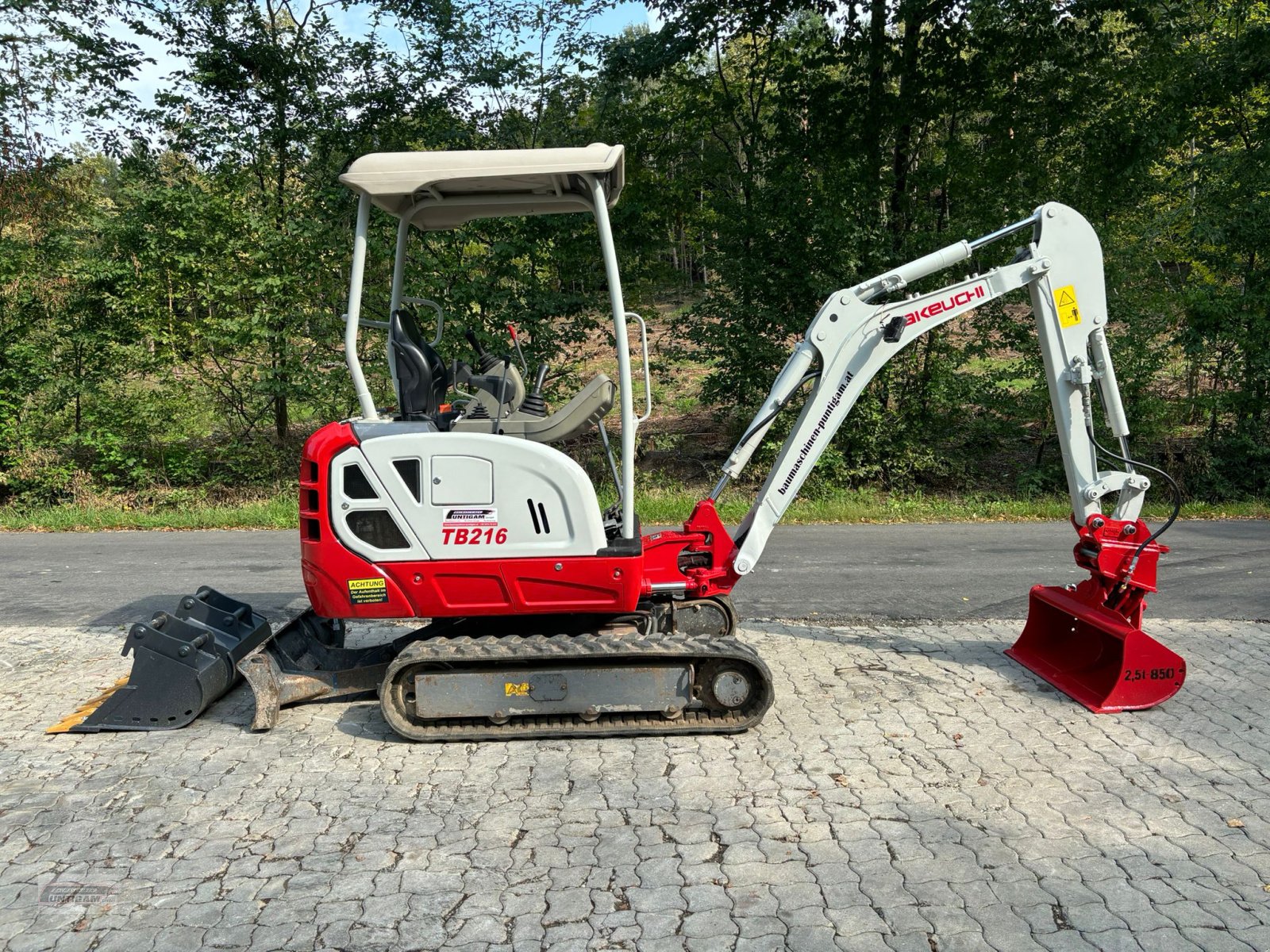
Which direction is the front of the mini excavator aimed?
to the viewer's right

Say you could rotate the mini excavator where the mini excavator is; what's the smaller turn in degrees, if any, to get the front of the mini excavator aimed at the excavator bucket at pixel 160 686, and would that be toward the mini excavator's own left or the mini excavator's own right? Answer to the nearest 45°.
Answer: approximately 180°
